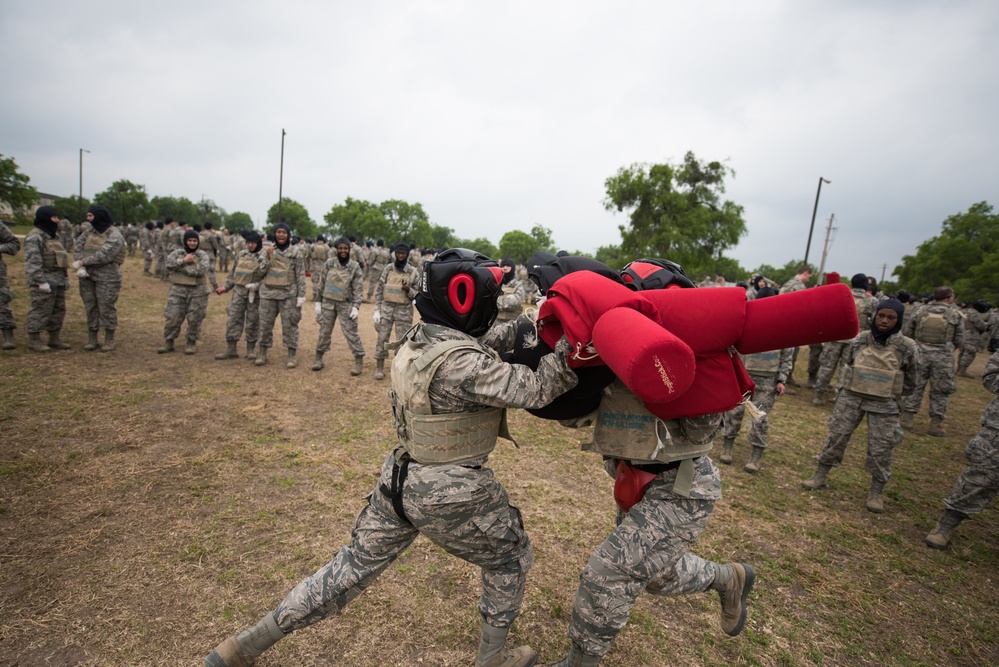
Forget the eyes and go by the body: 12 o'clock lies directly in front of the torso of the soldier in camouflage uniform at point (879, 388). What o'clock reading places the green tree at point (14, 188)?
The green tree is roughly at 3 o'clock from the soldier in camouflage uniform.

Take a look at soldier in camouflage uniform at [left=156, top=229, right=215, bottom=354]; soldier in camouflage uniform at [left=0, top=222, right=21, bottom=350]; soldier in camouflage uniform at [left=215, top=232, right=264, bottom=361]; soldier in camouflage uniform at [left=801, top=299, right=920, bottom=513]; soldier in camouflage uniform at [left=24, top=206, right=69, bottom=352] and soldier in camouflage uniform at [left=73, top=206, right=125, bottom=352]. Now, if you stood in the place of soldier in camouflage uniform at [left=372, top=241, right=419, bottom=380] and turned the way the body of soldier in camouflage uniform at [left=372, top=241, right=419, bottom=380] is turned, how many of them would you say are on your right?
5

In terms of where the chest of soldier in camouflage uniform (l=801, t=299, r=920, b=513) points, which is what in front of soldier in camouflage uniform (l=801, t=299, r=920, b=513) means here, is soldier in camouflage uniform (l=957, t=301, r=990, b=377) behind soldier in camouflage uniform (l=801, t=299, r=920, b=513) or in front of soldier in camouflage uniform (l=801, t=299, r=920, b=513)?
behind

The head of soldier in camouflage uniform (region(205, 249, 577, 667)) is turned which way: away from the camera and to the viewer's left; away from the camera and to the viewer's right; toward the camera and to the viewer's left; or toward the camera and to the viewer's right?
away from the camera and to the viewer's right

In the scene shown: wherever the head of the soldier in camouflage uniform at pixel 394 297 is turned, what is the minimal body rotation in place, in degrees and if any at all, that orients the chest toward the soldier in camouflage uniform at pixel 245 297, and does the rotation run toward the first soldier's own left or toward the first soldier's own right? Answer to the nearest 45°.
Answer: approximately 90° to the first soldier's own right

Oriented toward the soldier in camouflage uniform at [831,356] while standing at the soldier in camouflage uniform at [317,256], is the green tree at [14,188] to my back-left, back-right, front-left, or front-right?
back-left

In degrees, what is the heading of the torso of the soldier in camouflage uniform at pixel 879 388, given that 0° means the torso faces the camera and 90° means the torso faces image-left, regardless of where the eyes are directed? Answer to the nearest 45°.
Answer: approximately 0°

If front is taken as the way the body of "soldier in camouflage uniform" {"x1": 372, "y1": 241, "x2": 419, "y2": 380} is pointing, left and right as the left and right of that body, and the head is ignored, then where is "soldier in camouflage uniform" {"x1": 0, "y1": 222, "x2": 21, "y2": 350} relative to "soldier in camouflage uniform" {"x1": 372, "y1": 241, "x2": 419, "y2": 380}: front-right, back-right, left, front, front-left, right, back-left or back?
right

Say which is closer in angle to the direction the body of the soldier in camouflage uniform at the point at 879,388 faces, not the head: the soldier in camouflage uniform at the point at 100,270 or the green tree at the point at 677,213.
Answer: the soldier in camouflage uniform

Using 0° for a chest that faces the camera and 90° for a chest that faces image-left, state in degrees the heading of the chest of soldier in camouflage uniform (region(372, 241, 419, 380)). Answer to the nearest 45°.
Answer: approximately 0°
